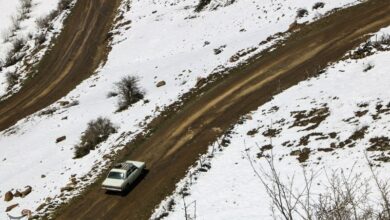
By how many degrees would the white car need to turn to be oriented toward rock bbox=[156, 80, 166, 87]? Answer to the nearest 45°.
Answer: approximately 135° to its right

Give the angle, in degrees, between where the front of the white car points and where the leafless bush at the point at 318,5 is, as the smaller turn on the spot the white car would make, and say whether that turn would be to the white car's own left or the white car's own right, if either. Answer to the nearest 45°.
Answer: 0° — it already faces it

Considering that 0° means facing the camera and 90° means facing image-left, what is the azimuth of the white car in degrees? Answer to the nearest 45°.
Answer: approximately 45°

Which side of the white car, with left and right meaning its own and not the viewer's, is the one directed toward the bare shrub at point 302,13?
front

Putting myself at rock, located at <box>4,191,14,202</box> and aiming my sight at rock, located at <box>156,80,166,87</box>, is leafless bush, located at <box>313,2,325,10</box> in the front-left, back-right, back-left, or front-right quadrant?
front-right

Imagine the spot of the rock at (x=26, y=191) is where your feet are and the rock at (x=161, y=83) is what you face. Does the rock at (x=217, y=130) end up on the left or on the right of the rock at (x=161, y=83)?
right

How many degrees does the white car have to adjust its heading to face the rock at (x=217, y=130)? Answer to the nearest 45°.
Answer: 0° — it already faces it

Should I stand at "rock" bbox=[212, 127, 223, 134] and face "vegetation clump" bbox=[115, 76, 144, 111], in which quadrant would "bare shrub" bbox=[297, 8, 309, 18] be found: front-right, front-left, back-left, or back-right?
front-right
